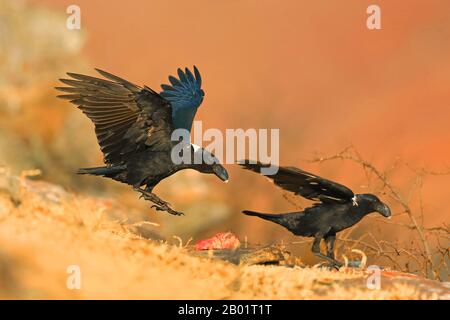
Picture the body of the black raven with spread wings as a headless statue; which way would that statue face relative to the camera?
to the viewer's right

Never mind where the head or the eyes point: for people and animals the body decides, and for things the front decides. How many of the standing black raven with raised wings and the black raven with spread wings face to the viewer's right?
2

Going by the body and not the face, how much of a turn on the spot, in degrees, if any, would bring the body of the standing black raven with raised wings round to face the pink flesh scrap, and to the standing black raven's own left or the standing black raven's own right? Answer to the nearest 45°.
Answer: approximately 135° to the standing black raven's own left

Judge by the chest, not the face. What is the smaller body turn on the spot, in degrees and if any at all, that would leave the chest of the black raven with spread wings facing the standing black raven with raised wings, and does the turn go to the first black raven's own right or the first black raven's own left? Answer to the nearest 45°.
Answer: approximately 45° to the first black raven's own right

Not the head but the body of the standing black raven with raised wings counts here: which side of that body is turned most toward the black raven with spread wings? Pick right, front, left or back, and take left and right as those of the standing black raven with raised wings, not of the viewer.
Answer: back

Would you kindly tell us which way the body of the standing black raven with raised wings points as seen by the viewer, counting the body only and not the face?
to the viewer's right
